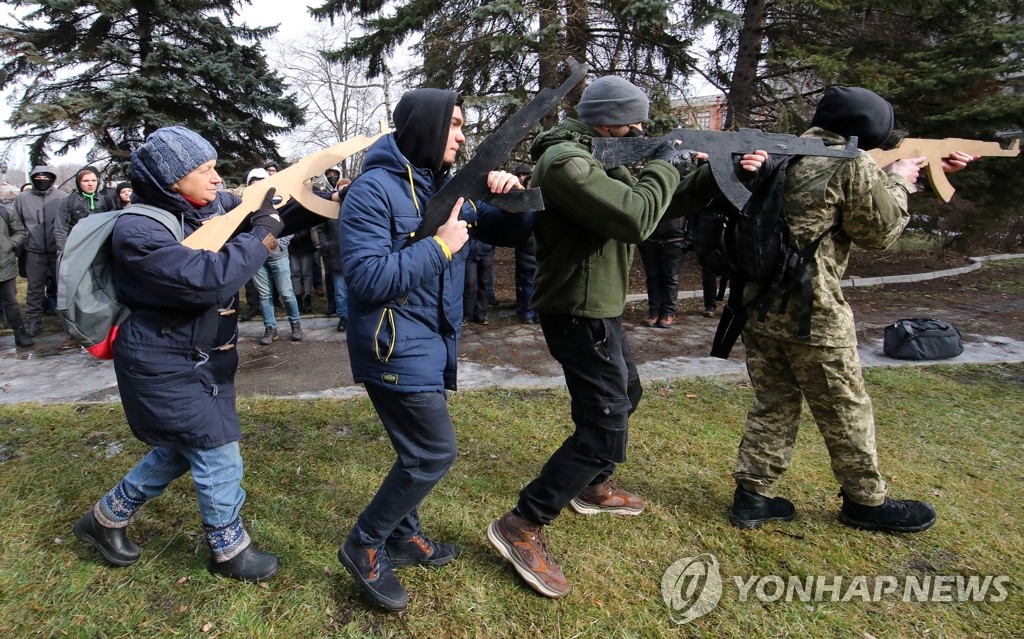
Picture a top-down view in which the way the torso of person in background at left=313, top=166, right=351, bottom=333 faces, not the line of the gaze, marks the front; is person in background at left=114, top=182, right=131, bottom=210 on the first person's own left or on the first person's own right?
on the first person's own right

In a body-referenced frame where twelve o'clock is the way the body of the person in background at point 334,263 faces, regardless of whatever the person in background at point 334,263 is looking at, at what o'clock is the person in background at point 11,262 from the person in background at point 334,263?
the person in background at point 11,262 is roughly at 3 o'clock from the person in background at point 334,263.

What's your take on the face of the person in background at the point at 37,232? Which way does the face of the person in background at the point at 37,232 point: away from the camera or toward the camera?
toward the camera

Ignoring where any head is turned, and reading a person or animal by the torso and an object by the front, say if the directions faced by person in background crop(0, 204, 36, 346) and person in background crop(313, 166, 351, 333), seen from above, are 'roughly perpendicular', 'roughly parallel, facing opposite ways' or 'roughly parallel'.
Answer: roughly parallel

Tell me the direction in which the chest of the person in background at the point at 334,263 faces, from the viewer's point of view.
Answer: toward the camera

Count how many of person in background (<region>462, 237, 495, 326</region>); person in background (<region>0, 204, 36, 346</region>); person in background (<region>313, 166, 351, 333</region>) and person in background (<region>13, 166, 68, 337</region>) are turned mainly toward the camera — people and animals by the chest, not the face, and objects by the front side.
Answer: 4

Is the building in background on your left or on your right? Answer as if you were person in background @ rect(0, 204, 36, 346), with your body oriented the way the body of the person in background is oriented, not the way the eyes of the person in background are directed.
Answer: on your left

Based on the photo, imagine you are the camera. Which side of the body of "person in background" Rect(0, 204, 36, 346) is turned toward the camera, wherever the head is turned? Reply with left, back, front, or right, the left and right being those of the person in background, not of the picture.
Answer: front

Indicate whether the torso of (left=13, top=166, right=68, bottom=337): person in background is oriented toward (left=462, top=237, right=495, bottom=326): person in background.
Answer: no

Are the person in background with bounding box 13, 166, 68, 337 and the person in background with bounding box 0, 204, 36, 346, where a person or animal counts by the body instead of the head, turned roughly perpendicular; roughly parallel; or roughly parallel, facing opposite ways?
roughly parallel

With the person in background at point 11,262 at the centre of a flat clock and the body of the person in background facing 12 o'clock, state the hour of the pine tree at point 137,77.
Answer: The pine tree is roughly at 7 o'clock from the person in background.

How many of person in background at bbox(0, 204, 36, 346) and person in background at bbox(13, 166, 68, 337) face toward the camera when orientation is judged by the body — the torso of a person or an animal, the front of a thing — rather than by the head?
2

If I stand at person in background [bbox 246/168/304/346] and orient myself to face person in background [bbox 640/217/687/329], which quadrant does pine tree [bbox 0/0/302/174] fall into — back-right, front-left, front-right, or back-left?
back-left

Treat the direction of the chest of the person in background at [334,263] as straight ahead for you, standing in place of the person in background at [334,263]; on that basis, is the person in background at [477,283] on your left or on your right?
on your left

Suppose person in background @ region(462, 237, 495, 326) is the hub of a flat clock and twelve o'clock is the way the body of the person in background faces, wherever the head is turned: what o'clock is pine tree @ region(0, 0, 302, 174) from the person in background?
The pine tree is roughly at 4 o'clock from the person in background.
